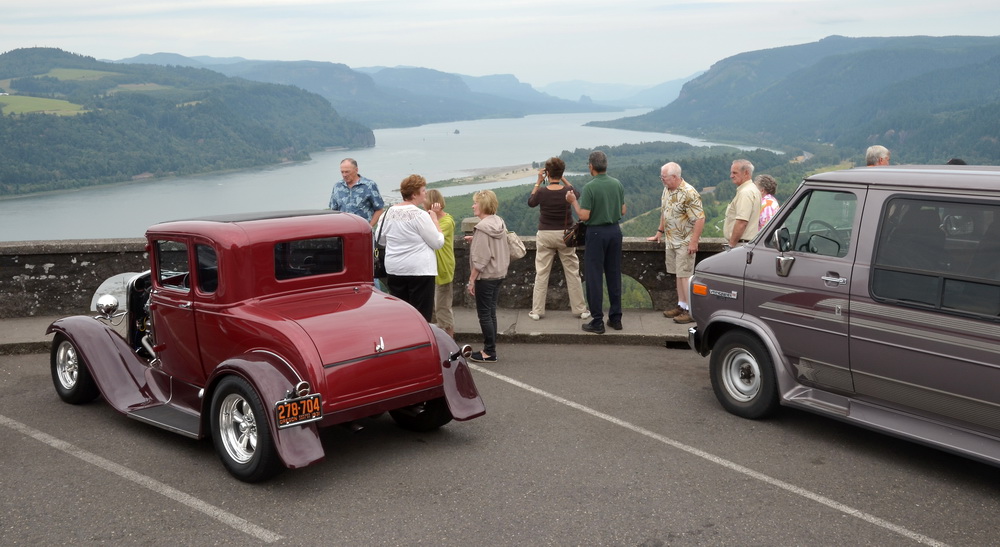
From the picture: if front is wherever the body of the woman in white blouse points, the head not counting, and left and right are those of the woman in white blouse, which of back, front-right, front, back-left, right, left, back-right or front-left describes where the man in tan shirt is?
front-right

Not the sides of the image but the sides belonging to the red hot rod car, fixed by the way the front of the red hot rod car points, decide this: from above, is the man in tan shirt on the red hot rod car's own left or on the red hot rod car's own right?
on the red hot rod car's own right

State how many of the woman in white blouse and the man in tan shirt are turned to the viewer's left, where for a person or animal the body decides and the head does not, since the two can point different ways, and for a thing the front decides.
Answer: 1

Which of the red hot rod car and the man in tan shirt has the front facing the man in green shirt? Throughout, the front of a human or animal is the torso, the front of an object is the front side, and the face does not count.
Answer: the man in tan shirt

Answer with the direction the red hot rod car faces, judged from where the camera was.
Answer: facing away from the viewer and to the left of the viewer

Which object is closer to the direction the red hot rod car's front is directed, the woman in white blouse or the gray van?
the woman in white blouse

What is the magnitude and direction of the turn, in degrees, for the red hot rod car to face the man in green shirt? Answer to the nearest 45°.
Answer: approximately 90° to its right

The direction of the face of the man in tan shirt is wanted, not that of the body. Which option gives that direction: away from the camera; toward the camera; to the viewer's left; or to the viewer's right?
to the viewer's left

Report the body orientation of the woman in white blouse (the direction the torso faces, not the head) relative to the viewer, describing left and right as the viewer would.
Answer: facing away from the viewer and to the right of the viewer

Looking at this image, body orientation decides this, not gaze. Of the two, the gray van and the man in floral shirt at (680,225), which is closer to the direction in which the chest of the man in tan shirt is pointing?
the man in floral shirt

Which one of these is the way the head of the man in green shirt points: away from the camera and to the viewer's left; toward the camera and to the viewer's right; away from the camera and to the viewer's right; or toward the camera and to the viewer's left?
away from the camera and to the viewer's left

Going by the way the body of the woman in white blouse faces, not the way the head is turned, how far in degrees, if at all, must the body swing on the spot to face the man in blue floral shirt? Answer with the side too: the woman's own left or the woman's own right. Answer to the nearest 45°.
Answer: approximately 45° to the woman's own left

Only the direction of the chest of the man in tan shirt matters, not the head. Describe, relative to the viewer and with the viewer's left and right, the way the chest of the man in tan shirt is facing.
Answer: facing to the left of the viewer

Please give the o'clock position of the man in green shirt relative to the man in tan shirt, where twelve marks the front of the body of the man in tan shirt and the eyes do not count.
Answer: The man in green shirt is roughly at 12 o'clock from the man in tan shirt.

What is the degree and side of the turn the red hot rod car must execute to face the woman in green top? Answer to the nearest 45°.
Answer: approximately 90° to its right
